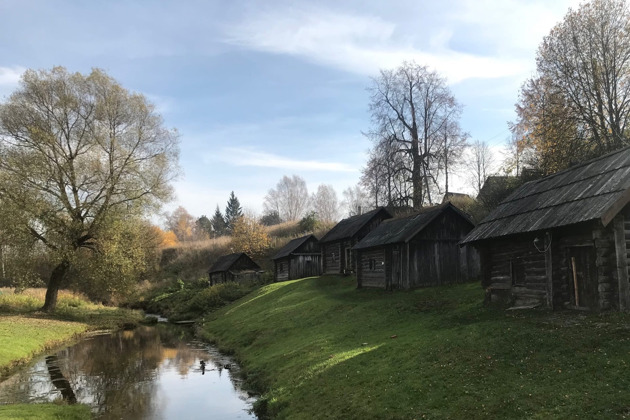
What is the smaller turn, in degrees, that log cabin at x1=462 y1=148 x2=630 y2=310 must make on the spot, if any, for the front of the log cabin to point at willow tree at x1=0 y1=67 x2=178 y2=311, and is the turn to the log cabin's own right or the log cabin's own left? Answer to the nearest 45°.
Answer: approximately 45° to the log cabin's own right

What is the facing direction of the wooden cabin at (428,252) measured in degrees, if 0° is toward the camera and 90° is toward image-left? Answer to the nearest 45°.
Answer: approximately 45°

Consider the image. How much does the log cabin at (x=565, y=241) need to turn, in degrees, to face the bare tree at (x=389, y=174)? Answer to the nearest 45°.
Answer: approximately 90° to its right

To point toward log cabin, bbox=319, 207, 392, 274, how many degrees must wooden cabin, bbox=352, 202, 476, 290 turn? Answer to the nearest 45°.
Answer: approximately 90° to its right

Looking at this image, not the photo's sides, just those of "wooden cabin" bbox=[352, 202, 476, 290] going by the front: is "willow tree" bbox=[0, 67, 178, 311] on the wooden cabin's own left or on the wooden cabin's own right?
on the wooden cabin's own right

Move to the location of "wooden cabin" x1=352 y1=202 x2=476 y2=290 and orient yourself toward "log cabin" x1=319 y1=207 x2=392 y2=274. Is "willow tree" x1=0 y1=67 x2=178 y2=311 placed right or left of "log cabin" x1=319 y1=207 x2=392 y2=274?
left

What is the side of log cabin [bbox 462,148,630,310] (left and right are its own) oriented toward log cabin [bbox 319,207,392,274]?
right

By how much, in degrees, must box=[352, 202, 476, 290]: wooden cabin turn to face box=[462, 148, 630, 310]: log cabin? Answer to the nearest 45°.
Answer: approximately 45° to its left
